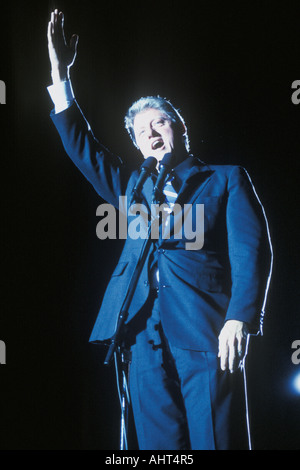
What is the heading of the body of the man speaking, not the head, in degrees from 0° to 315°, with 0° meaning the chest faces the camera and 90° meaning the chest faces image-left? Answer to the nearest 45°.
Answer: approximately 45°

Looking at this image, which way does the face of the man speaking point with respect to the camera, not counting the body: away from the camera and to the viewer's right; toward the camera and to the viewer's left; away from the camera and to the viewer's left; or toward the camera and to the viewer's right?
toward the camera and to the viewer's left
